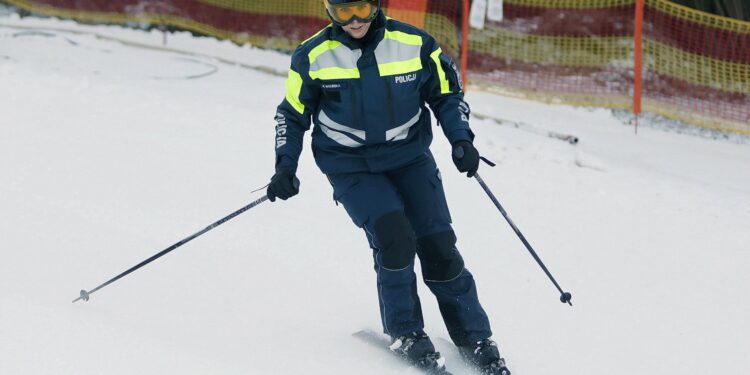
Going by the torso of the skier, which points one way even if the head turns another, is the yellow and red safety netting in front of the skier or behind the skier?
behind

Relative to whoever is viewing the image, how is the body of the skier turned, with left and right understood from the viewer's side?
facing the viewer
